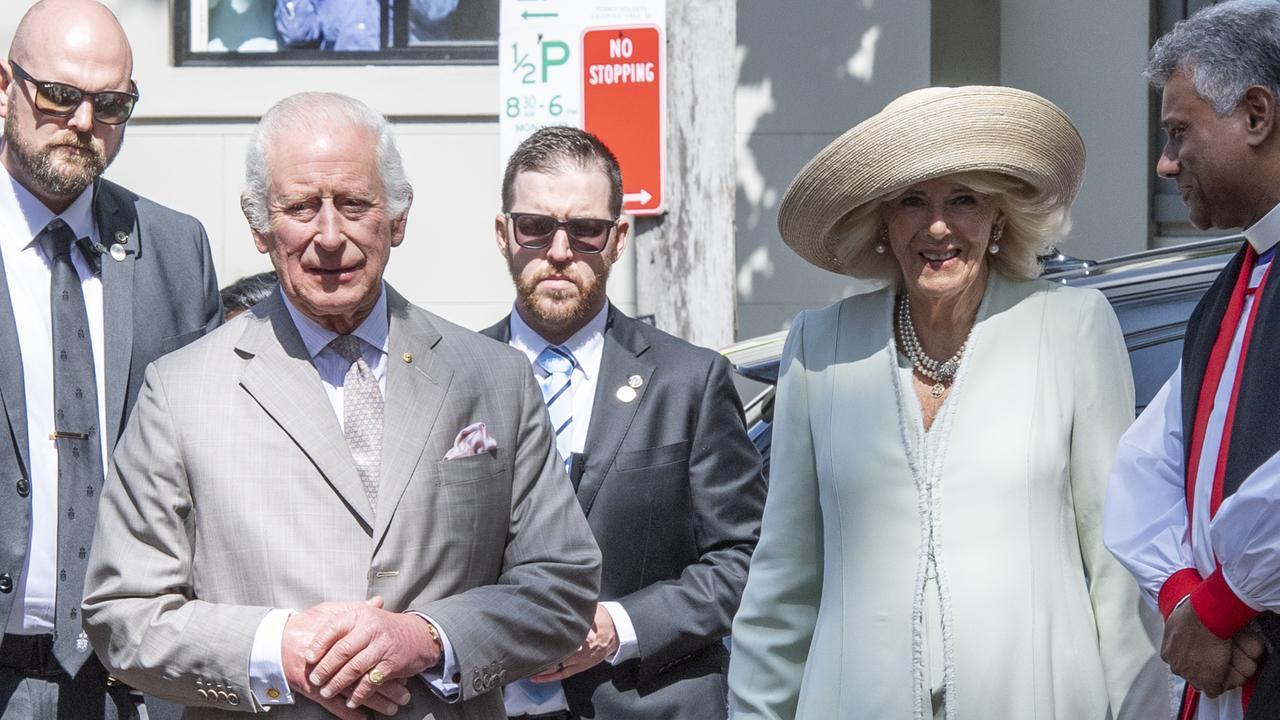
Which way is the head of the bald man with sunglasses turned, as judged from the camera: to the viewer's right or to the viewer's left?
to the viewer's right

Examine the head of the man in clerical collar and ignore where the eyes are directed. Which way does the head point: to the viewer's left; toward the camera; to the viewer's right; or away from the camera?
to the viewer's left

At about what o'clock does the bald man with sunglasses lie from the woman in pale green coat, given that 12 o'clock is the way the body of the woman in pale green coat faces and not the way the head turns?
The bald man with sunglasses is roughly at 3 o'clock from the woman in pale green coat.

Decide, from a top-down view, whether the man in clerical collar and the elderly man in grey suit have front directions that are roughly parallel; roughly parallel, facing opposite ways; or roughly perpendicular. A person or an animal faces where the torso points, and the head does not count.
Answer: roughly perpendicular

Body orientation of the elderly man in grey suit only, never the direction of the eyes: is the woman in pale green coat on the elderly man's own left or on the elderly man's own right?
on the elderly man's own left

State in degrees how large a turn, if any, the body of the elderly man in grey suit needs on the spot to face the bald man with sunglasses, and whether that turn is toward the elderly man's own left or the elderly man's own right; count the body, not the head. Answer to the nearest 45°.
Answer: approximately 135° to the elderly man's own right

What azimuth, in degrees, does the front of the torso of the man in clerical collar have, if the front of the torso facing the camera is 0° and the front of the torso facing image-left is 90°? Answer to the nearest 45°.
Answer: approximately 45°

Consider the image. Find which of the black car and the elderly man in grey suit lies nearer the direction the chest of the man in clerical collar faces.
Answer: the elderly man in grey suit

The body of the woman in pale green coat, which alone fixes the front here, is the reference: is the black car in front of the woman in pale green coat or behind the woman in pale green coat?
behind

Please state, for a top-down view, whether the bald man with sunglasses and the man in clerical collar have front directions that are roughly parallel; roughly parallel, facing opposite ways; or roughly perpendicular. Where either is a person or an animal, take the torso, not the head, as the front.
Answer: roughly perpendicular
